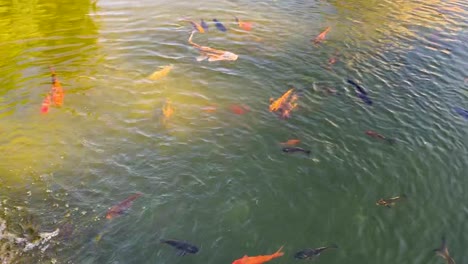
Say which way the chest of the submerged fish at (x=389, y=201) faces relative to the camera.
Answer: to the viewer's left

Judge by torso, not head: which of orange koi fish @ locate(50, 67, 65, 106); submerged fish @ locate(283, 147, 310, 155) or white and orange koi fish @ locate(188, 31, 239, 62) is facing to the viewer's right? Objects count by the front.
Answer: the white and orange koi fish

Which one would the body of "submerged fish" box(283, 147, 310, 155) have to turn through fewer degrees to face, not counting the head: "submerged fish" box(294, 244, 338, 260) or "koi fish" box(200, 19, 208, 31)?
the koi fish

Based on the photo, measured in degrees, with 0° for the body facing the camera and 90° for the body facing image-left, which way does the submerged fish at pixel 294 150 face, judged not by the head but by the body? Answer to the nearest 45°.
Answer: approximately 90°
